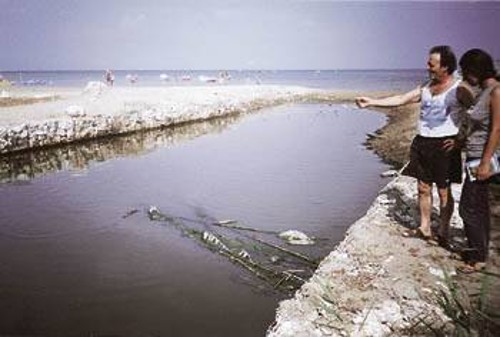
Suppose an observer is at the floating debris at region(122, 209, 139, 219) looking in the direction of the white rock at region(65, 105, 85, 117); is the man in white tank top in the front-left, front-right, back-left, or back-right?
back-right

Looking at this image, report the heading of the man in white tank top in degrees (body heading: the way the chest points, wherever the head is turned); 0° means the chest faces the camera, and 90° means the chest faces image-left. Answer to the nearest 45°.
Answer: approximately 45°

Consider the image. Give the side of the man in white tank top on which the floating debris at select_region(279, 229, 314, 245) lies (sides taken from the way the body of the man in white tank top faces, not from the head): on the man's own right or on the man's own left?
on the man's own right

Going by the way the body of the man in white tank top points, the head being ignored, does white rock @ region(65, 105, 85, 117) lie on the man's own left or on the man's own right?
on the man's own right
